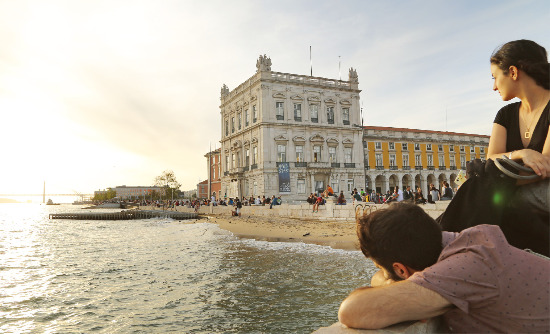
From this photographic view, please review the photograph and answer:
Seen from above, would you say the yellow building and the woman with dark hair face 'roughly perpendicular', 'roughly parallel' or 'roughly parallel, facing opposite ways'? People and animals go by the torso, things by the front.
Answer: roughly perpendicular

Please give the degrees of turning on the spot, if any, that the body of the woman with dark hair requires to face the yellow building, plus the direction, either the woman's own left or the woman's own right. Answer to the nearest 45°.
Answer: approximately 135° to the woman's own right

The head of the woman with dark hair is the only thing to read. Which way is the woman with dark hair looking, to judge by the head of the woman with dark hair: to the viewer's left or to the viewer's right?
to the viewer's left

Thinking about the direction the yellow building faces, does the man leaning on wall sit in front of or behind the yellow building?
in front

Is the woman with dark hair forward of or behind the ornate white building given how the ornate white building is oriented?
forward

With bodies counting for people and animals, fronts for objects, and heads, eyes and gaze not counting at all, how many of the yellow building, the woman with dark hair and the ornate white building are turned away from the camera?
0

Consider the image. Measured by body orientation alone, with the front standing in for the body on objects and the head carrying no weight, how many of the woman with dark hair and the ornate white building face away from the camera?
0

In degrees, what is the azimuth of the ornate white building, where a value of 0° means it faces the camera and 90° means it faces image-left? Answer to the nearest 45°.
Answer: approximately 315°

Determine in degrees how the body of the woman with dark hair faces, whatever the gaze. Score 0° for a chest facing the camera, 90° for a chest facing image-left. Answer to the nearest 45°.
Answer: approximately 45°

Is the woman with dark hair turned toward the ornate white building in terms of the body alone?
no

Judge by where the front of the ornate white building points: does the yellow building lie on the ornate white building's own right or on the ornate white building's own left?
on the ornate white building's own left

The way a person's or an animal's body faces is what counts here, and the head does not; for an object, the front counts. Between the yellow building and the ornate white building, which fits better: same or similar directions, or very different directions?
same or similar directions
